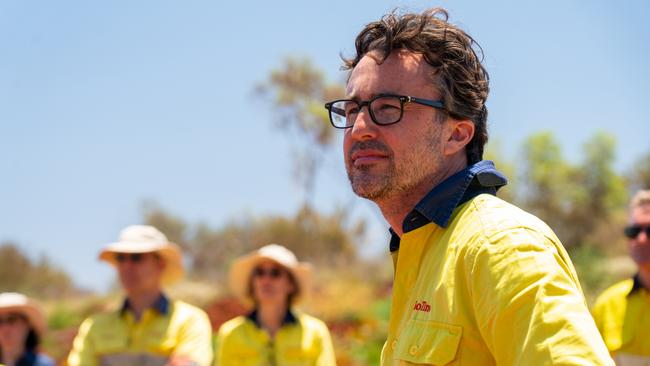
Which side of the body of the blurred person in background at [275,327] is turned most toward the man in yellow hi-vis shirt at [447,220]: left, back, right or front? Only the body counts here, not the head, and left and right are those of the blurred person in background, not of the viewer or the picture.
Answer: front

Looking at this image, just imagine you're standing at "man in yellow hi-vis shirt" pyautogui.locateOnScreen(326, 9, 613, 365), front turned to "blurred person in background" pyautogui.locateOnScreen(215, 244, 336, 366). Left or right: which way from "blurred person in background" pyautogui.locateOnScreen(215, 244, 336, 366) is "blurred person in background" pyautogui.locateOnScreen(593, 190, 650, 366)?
right

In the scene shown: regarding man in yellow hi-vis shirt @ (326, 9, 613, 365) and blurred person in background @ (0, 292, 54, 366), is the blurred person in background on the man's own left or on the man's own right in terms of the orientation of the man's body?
on the man's own right

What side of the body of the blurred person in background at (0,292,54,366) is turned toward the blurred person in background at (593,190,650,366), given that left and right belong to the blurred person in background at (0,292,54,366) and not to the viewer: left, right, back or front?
left

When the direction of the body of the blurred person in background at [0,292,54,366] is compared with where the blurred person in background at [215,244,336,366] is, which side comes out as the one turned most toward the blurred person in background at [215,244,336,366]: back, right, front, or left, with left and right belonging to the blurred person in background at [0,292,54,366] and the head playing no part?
left

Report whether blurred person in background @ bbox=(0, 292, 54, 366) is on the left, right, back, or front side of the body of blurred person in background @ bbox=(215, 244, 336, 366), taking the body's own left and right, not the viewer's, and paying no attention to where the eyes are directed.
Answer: right

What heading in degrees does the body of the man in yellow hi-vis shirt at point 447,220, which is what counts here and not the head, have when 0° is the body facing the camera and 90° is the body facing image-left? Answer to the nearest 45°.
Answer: approximately 45°

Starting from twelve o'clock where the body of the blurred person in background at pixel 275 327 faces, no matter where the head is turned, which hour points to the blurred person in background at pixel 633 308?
the blurred person in background at pixel 633 308 is roughly at 10 o'clock from the blurred person in background at pixel 275 327.

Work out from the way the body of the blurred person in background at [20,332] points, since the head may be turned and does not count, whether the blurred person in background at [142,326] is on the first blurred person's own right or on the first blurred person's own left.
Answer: on the first blurred person's own left

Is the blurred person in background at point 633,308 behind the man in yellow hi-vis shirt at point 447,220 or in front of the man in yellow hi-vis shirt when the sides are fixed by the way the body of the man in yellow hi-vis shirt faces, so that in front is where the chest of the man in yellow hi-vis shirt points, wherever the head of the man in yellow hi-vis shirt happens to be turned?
behind
